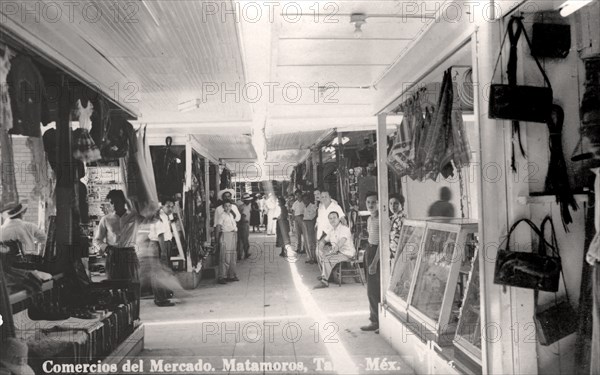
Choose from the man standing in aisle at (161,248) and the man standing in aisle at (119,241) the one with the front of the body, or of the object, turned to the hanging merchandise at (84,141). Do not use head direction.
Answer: the man standing in aisle at (119,241)

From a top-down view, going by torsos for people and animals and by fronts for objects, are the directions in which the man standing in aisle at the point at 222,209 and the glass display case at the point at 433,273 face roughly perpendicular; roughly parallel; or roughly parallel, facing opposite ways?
roughly perpendicular

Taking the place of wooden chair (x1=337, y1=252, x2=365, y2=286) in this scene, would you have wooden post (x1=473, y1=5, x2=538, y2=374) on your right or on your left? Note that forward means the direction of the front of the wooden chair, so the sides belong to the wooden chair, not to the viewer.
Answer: on your left

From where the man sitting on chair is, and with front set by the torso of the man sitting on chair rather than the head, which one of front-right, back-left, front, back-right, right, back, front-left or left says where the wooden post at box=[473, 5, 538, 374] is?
front-left

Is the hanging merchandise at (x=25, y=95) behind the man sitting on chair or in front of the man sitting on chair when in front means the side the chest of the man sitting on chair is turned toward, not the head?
in front

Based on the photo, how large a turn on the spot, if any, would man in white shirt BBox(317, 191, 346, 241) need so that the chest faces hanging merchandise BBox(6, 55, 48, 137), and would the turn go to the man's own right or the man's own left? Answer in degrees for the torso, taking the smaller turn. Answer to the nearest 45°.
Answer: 0° — they already face it
